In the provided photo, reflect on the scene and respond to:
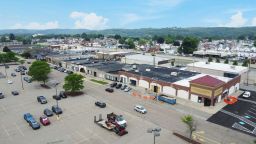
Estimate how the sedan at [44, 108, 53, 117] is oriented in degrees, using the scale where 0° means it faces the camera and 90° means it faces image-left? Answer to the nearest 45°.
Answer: approximately 315°

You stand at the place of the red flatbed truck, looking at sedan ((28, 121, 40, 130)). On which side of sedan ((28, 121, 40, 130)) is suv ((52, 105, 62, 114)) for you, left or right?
right

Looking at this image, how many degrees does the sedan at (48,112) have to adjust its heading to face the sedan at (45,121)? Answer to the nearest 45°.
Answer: approximately 45° to its right

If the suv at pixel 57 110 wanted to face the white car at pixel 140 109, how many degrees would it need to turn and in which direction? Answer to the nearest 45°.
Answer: approximately 45° to its left
